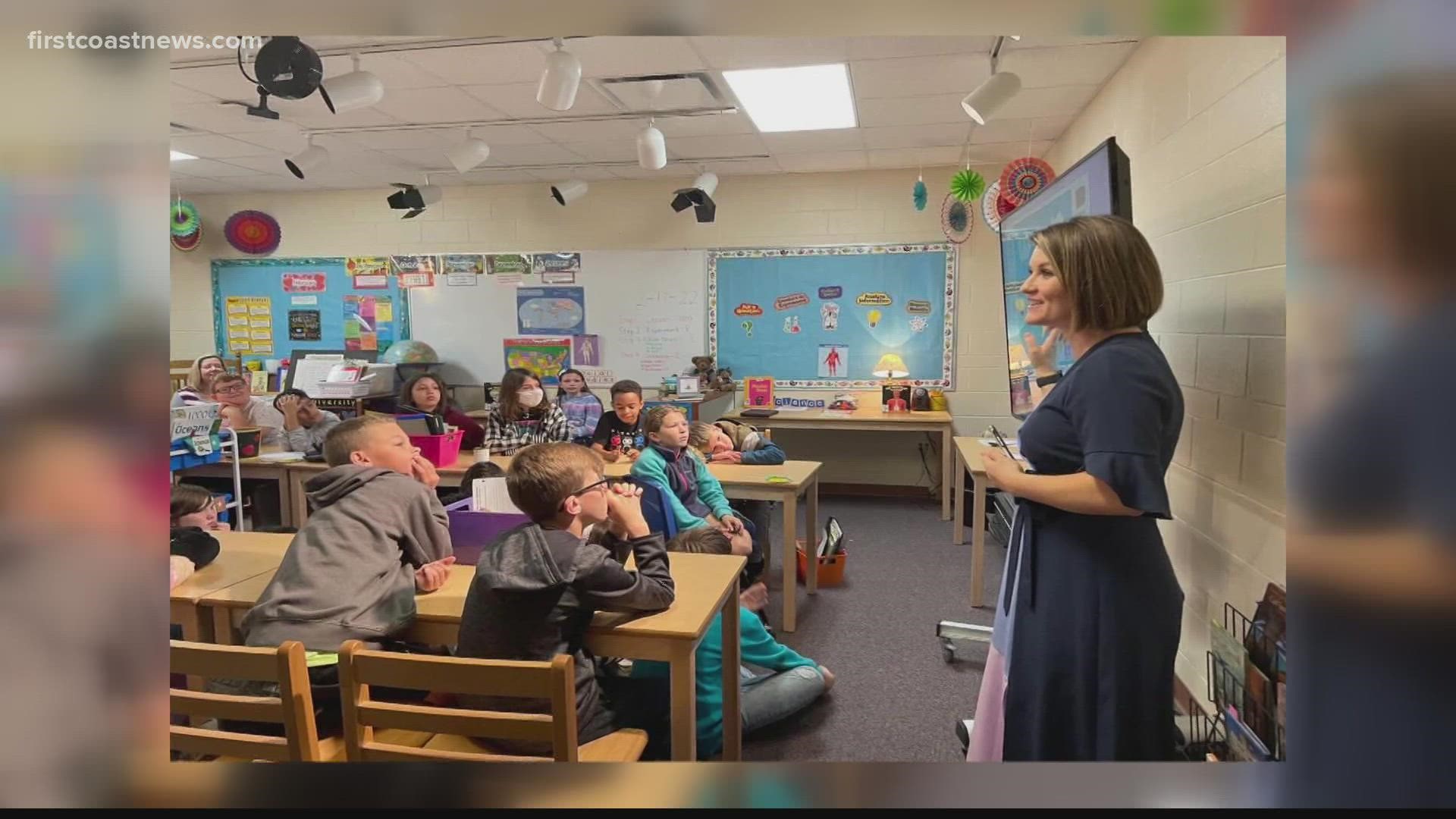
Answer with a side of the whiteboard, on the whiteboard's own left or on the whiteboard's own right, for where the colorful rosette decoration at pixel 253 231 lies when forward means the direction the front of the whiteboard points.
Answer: on the whiteboard's own right

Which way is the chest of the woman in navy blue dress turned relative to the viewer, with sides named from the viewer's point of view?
facing to the left of the viewer

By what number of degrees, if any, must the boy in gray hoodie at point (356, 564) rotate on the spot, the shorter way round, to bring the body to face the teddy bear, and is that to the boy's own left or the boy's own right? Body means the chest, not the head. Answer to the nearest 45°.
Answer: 0° — they already face it

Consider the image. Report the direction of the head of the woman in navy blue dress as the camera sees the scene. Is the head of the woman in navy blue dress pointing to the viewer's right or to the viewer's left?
to the viewer's left

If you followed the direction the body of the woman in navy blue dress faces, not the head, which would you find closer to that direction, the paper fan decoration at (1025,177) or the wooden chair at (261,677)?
the wooden chair

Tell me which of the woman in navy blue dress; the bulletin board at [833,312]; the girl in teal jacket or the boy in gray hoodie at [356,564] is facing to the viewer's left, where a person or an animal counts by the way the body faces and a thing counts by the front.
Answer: the woman in navy blue dress

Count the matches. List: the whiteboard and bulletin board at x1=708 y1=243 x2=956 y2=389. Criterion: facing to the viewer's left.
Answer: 0

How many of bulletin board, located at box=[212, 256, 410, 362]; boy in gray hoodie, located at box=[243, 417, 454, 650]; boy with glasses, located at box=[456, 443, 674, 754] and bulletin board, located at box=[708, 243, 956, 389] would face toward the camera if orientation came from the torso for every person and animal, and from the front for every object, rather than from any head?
2

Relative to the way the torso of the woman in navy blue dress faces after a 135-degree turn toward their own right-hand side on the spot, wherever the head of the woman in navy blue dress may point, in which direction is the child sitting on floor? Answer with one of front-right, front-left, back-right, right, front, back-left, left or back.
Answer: left

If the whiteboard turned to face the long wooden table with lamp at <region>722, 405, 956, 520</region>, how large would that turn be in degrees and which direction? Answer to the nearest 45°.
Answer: approximately 45° to its left

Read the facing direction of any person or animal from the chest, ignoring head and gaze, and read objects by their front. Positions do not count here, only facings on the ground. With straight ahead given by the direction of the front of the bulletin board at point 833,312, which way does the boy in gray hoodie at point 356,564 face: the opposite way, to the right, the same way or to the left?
the opposite way

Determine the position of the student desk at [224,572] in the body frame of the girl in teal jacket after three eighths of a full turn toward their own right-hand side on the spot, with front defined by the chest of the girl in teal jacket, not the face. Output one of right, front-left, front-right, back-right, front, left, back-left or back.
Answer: front-left

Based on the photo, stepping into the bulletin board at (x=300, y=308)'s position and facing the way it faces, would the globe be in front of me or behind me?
in front

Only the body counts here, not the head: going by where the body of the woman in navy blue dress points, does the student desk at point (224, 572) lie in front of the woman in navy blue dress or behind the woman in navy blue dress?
in front

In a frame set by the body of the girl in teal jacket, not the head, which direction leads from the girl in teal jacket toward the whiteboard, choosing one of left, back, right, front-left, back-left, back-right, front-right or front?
back-left

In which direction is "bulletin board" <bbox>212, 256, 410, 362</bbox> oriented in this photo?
toward the camera
